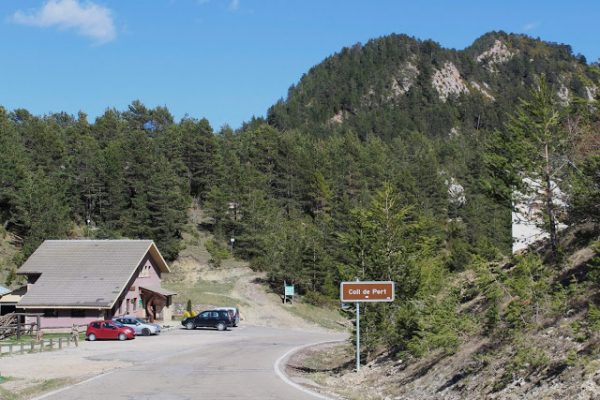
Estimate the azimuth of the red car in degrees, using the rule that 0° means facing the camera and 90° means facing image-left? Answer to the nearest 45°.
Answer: approximately 270°

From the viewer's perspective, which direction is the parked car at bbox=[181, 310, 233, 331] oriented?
to the viewer's left

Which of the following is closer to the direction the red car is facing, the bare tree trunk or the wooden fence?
the bare tree trunk

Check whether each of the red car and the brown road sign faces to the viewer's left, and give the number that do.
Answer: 0

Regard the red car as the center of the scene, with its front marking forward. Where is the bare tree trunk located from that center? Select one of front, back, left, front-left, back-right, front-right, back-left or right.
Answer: front-right

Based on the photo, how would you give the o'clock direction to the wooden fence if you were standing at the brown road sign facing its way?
The wooden fence is roughly at 4 o'clock from the brown road sign.

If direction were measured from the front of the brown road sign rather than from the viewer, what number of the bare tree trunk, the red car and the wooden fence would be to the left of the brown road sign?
1

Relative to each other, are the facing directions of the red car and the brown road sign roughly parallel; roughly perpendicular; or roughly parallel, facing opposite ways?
roughly perpendicular

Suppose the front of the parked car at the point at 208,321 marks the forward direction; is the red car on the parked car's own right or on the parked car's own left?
on the parked car's own left

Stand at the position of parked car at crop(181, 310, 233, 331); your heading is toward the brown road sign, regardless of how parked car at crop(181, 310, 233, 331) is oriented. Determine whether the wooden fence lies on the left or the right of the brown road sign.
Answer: right

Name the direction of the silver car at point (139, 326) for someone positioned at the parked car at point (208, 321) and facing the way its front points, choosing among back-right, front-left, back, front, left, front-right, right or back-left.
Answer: front-left
